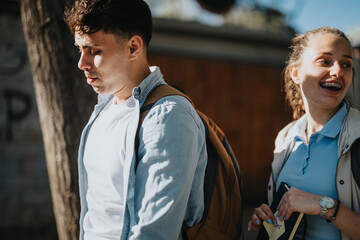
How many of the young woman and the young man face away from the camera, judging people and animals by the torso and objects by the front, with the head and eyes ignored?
0

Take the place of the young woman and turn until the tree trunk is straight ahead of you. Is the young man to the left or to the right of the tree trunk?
left

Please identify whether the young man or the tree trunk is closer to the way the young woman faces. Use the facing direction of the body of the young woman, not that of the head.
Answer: the young man

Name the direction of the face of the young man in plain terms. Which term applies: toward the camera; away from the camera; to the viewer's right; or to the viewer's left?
to the viewer's left

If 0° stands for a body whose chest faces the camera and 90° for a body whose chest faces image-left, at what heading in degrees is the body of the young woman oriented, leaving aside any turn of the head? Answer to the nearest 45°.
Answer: approximately 45°

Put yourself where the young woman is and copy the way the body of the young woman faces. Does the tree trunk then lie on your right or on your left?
on your right

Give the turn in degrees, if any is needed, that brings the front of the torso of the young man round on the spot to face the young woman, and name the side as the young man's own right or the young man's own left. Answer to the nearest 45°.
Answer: approximately 135° to the young man's own left
